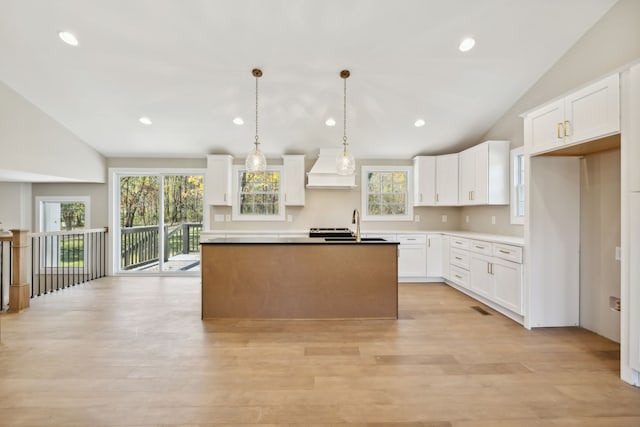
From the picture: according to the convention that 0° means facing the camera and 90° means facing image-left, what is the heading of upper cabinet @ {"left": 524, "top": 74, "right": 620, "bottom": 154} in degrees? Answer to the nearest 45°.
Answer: approximately 45°

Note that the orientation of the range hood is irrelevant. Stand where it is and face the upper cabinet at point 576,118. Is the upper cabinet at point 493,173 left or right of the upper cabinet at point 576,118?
left

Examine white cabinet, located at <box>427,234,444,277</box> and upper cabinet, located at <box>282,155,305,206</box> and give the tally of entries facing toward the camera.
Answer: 2

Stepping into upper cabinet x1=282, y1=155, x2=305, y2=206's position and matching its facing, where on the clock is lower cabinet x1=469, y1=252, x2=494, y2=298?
The lower cabinet is roughly at 10 o'clock from the upper cabinet.

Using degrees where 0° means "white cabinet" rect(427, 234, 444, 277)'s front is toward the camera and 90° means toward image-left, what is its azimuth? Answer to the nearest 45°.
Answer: approximately 0°

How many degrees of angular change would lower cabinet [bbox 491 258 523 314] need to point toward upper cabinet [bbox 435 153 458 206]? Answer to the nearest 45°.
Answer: approximately 90° to its right
